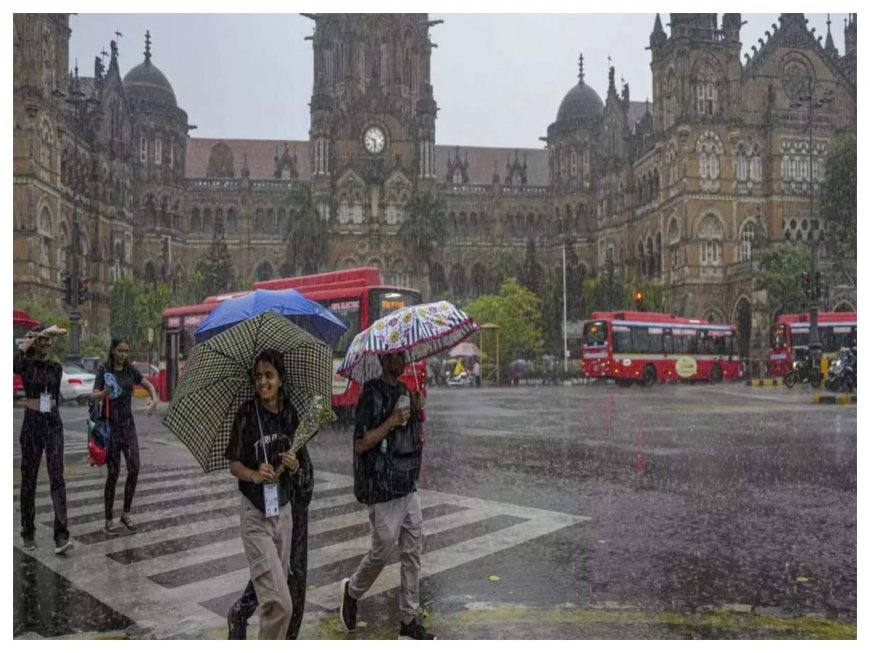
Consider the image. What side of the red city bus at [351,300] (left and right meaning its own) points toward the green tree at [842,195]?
left

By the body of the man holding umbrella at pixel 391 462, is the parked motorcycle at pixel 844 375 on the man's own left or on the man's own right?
on the man's own left

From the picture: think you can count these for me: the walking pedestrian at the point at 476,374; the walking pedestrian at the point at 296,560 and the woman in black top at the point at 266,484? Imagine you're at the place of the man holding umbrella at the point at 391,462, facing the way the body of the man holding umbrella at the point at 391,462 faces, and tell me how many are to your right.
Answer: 2

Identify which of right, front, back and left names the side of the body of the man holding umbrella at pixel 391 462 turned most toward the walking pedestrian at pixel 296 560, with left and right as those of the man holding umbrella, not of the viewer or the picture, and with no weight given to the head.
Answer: right

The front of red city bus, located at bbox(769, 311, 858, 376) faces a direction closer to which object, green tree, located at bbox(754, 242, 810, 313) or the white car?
the white car

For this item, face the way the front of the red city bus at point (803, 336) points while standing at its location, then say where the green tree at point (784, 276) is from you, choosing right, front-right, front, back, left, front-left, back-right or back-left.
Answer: back-right

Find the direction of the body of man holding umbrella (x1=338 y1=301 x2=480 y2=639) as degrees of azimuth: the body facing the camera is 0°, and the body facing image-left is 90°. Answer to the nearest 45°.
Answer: approximately 315°
